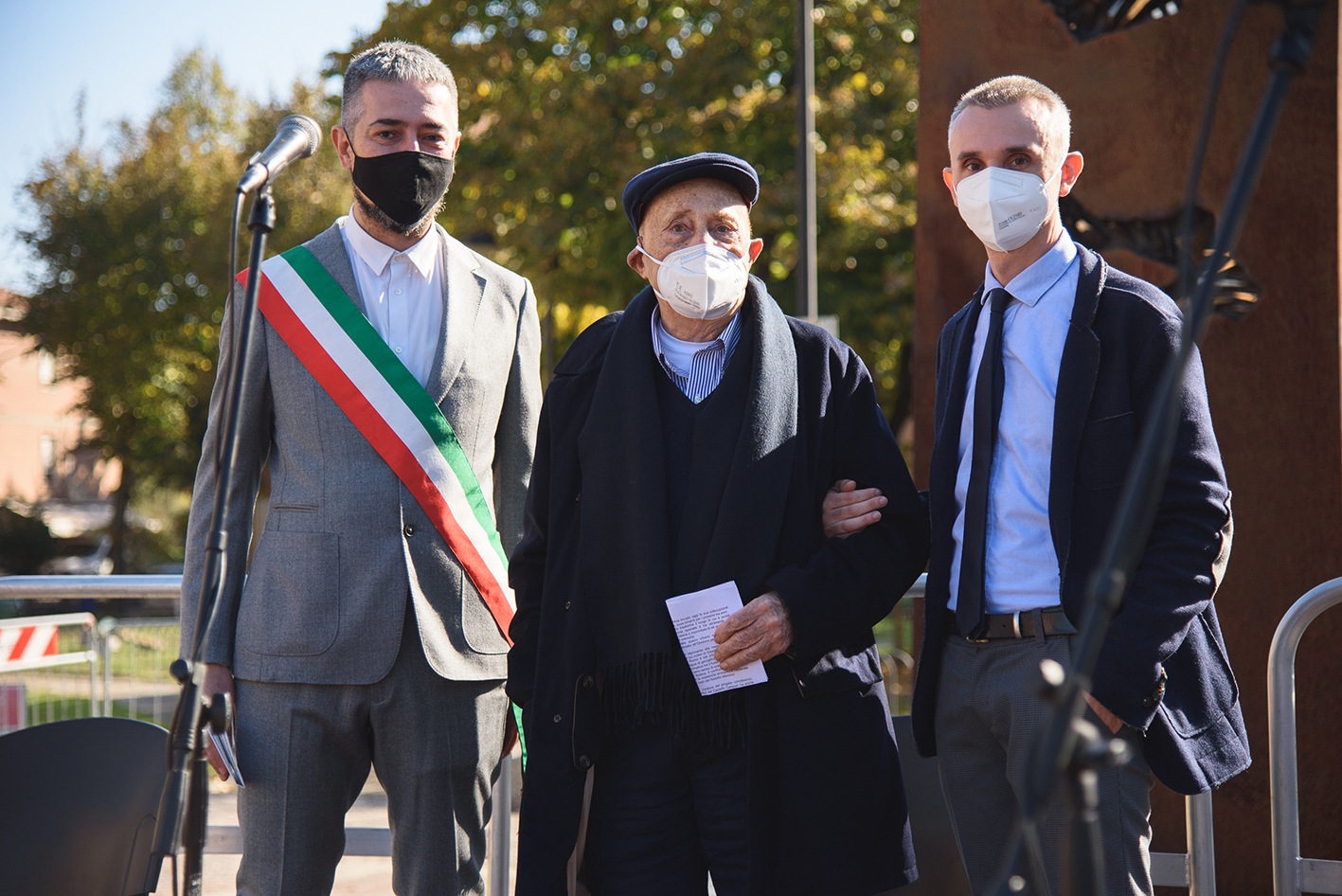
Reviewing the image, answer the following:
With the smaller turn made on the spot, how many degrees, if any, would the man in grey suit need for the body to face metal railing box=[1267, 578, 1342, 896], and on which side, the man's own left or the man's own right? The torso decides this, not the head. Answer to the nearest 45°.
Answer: approximately 90° to the man's own left

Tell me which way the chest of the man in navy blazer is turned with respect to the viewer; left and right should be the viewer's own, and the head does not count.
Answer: facing the viewer and to the left of the viewer

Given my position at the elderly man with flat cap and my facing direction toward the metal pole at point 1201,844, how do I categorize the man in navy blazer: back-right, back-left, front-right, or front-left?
front-right

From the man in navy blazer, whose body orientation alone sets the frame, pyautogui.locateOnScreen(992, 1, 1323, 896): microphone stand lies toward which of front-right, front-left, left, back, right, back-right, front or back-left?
front-left

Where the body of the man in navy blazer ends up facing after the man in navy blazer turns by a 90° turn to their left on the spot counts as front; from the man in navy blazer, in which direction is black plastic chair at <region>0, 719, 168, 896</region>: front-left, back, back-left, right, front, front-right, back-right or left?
back-right

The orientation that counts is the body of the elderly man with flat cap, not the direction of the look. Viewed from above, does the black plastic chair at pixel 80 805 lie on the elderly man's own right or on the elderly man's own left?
on the elderly man's own right

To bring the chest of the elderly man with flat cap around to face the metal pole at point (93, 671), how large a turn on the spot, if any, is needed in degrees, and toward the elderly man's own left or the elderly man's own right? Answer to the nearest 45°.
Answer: approximately 135° to the elderly man's own right

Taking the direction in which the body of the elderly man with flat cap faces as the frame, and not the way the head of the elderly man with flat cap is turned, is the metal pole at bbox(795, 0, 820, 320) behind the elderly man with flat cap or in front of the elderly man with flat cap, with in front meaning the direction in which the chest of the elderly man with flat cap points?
behind

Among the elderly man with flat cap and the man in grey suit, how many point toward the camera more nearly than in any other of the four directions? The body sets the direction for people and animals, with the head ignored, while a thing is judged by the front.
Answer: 2

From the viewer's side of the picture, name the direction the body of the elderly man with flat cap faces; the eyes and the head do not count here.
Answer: toward the camera

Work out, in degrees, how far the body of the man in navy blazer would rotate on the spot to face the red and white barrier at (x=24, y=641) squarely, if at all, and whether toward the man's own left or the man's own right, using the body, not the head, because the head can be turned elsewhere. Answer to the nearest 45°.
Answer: approximately 90° to the man's own right

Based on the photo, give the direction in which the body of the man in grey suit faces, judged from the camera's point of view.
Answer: toward the camera
